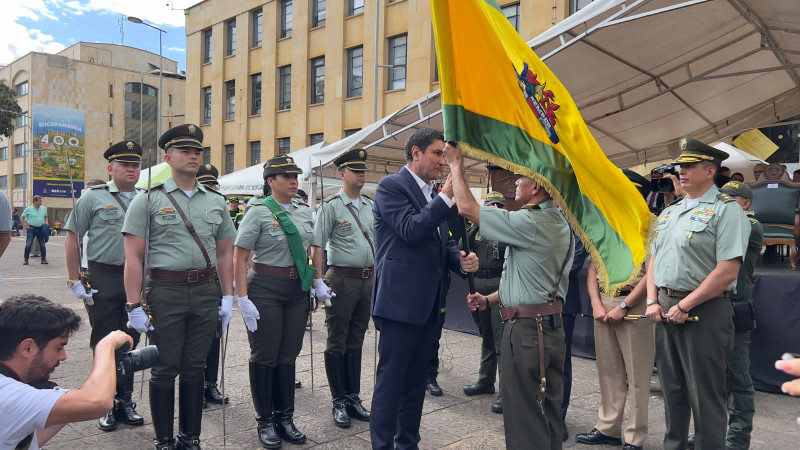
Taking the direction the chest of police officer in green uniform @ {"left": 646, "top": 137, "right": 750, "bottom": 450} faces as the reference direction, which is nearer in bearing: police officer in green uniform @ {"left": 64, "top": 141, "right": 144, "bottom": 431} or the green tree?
the police officer in green uniform

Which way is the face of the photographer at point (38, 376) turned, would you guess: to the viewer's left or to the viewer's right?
to the viewer's right

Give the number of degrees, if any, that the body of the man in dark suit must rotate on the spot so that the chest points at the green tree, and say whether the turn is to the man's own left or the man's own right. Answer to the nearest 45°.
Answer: approximately 180°

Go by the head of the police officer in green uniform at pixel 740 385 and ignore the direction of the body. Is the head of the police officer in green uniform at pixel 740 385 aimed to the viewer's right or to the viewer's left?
to the viewer's left

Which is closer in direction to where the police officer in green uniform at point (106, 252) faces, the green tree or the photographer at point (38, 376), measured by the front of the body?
the photographer

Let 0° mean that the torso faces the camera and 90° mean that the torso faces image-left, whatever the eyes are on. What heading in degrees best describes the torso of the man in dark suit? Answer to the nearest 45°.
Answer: approximately 315°

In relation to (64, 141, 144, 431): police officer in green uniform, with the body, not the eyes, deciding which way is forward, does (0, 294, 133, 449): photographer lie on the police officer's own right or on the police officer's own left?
on the police officer's own right

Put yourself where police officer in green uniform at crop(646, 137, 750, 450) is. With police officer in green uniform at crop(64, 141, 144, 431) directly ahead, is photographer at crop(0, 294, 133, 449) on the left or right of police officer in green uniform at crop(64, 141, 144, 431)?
left

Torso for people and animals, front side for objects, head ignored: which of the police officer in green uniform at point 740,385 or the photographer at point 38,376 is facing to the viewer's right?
the photographer

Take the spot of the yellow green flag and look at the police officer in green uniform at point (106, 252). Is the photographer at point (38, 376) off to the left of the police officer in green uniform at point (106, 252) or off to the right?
left

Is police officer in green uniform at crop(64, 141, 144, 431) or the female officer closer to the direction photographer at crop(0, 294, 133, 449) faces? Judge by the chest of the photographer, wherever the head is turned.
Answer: the female officer
